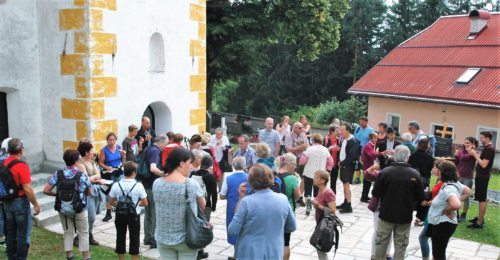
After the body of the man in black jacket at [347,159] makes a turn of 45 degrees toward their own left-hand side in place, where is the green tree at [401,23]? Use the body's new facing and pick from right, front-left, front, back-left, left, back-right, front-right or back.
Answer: back-right

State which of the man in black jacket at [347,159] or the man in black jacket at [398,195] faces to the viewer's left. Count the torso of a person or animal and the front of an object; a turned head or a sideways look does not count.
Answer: the man in black jacket at [347,159]

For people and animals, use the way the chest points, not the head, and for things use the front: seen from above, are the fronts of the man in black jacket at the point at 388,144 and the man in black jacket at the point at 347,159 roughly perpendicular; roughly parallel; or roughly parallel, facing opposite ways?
roughly perpendicular

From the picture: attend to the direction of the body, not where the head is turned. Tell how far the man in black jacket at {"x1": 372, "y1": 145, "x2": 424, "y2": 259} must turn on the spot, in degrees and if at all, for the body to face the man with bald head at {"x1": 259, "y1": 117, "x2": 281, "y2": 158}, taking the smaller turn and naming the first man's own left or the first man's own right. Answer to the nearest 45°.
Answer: approximately 45° to the first man's own left

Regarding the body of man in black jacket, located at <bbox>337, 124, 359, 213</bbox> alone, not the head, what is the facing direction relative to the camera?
to the viewer's left

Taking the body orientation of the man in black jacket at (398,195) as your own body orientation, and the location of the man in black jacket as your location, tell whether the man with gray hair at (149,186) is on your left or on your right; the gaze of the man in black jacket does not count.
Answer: on your left

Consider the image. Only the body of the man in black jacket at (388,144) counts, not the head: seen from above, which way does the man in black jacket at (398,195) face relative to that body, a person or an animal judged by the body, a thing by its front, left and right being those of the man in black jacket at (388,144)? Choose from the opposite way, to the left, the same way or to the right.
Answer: the opposite way

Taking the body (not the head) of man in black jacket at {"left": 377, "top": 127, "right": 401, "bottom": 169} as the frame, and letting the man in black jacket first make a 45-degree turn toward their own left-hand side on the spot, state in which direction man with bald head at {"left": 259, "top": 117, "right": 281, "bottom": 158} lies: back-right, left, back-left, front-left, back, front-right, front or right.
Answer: back-right

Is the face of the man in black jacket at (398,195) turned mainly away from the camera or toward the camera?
away from the camera

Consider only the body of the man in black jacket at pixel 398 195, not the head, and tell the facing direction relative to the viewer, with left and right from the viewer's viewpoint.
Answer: facing away from the viewer

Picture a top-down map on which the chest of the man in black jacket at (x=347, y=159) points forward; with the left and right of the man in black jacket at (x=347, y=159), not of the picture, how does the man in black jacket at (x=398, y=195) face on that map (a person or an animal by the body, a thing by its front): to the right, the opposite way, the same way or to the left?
to the right
